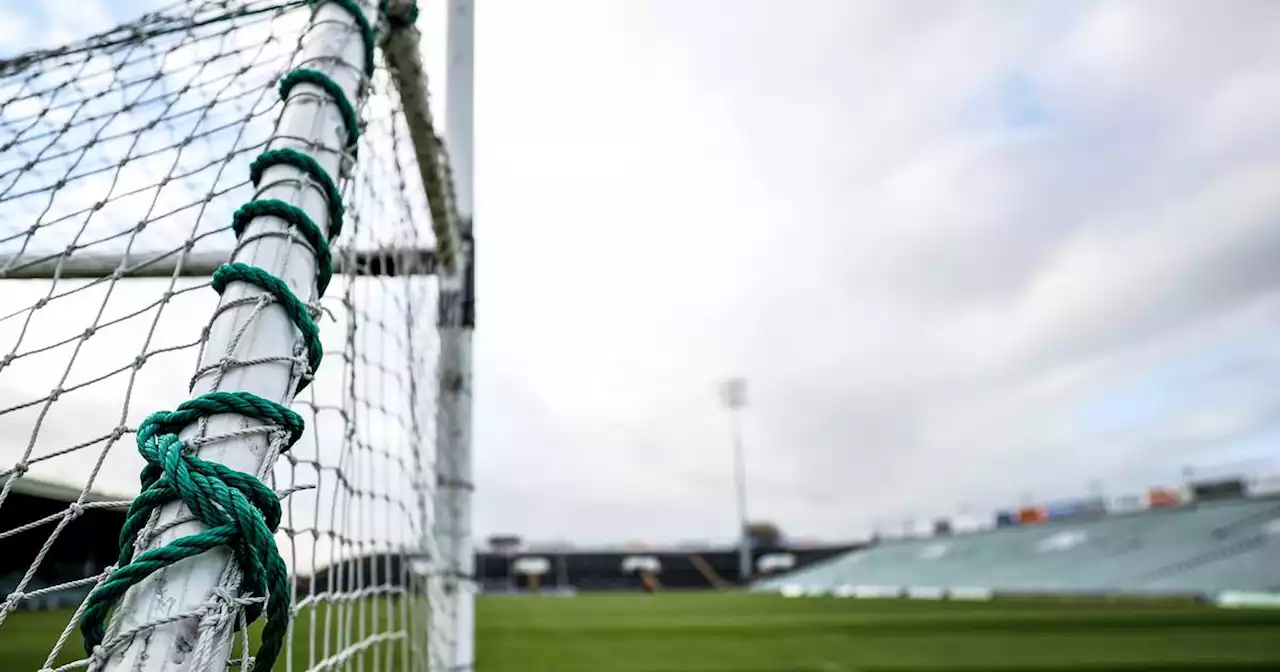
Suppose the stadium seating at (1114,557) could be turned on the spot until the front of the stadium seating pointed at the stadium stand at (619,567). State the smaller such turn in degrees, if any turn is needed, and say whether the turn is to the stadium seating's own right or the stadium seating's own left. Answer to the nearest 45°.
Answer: approximately 90° to the stadium seating's own right

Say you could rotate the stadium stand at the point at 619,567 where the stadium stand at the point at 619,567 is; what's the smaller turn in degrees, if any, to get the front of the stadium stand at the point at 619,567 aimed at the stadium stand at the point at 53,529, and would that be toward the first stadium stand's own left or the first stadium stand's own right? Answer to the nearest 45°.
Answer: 0° — it already faces it

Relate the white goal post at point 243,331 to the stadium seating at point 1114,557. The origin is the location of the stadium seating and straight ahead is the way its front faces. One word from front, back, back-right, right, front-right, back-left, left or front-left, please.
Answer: front-left

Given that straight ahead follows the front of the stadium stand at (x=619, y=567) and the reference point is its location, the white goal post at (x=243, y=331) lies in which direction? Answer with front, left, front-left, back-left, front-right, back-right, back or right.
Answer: front

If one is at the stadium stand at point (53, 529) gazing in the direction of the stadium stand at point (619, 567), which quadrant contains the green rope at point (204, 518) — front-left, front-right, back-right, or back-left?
back-right

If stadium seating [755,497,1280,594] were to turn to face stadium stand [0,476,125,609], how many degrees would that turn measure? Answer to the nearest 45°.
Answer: approximately 45° to its left

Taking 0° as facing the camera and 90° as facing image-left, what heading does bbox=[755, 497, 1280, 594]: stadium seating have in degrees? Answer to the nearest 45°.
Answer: approximately 45°

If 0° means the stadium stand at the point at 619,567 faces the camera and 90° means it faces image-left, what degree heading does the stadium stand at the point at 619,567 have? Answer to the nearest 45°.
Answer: approximately 0°

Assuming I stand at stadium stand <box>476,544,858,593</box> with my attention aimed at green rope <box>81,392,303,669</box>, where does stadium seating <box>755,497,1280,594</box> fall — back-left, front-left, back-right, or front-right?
front-left

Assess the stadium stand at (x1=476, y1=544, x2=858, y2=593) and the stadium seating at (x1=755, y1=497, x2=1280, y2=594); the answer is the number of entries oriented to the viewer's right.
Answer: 0

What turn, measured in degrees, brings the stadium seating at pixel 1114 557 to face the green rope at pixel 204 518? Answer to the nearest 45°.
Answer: approximately 45° to its left

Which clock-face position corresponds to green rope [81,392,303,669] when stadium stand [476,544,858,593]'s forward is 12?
The green rope is roughly at 12 o'clock from the stadium stand.
